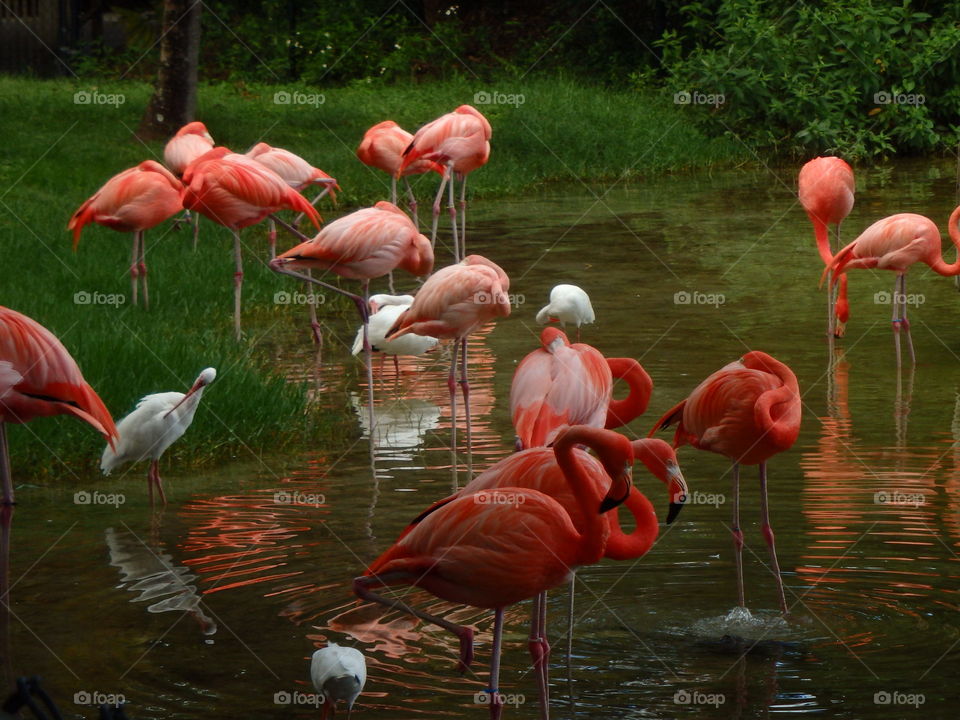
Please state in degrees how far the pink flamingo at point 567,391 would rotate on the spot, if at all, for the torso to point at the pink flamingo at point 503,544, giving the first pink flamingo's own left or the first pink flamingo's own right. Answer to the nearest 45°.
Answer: approximately 135° to the first pink flamingo's own right

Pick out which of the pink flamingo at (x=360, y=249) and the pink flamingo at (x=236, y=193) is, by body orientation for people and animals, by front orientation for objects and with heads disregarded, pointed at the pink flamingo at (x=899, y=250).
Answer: the pink flamingo at (x=360, y=249)

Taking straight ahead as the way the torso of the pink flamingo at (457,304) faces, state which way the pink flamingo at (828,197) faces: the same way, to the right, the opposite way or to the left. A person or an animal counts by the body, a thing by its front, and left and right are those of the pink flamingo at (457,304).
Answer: to the right

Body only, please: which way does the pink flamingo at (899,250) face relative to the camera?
to the viewer's right

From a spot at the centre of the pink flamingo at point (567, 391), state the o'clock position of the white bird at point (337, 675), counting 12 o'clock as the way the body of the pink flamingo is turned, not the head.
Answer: The white bird is roughly at 5 o'clock from the pink flamingo.

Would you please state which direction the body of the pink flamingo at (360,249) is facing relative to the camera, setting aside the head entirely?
to the viewer's right

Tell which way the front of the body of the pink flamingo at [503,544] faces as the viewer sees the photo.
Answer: to the viewer's right

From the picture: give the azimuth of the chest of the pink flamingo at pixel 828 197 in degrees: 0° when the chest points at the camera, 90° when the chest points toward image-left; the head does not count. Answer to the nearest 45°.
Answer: approximately 0°

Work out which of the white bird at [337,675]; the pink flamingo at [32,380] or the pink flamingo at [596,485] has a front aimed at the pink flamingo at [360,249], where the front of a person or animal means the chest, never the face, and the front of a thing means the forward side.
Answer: the white bird

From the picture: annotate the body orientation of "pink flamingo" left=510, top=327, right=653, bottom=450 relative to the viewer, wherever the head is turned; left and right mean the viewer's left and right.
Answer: facing away from the viewer and to the right of the viewer

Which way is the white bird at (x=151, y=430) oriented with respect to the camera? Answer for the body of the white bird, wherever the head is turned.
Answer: to the viewer's right

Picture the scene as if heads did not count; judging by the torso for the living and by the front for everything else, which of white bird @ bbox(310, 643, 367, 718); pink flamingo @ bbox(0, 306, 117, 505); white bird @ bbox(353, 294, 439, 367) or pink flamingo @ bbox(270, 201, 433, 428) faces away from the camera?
white bird @ bbox(310, 643, 367, 718)

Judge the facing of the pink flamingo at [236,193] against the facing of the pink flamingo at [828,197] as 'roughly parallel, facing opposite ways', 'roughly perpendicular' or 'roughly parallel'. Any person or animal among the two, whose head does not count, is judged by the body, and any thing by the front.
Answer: roughly perpendicular
